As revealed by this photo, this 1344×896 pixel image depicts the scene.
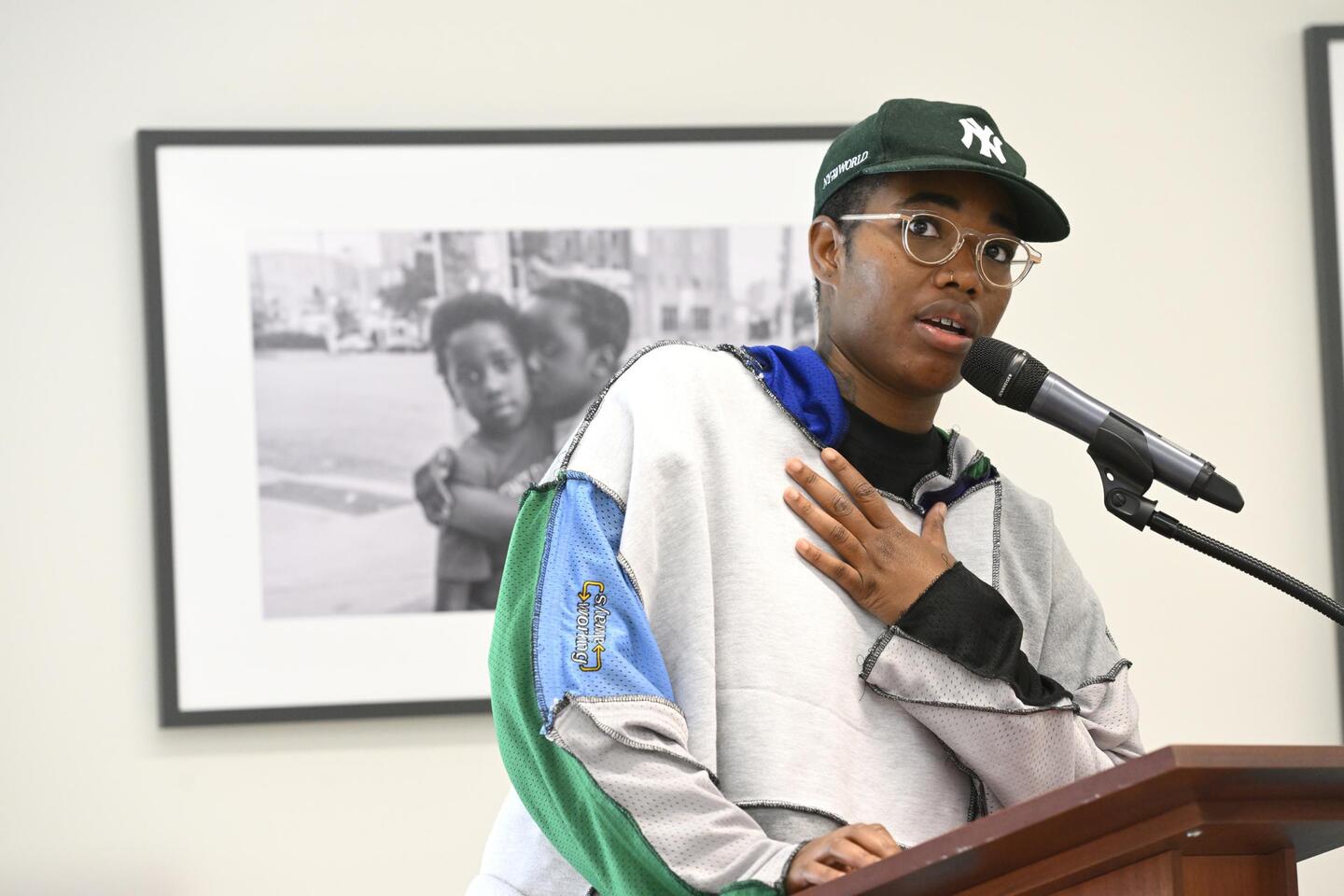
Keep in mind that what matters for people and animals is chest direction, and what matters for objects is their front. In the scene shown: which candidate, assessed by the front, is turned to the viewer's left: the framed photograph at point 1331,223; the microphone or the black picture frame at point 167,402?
the microphone

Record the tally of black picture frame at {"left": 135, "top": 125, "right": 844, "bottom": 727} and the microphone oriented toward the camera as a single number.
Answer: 1

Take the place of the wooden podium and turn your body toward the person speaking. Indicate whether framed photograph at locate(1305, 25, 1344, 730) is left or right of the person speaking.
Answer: right

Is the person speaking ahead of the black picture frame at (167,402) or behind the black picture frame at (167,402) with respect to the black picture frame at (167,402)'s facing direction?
ahead

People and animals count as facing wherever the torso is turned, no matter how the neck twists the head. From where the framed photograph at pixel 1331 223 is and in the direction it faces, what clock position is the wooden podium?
The wooden podium is roughly at 12 o'clock from the framed photograph.

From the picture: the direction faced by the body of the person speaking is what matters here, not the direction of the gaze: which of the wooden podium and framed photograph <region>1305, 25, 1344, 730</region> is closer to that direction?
the wooden podium

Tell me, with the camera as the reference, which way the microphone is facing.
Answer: facing to the left of the viewer

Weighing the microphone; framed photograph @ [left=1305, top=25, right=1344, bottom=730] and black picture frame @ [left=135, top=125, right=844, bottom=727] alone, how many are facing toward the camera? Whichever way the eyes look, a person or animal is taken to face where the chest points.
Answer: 2

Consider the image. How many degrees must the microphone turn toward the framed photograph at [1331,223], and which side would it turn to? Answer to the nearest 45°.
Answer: approximately 90° to its right

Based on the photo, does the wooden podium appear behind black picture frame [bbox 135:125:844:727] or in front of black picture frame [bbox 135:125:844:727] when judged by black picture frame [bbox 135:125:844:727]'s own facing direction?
in front

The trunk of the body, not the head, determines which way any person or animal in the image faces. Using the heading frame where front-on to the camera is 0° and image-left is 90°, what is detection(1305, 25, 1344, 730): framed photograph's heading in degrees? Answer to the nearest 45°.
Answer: approximately 0°

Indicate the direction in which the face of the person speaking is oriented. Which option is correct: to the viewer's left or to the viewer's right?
to the viewer's right

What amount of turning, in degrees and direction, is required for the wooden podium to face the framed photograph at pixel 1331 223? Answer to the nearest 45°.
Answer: approximately 135° to its left
